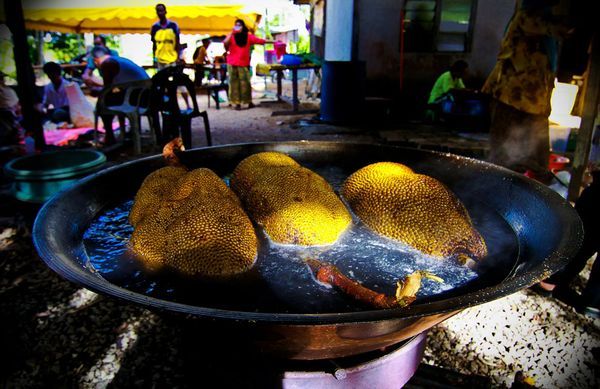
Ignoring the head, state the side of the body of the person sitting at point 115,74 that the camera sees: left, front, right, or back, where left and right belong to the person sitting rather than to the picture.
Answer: left

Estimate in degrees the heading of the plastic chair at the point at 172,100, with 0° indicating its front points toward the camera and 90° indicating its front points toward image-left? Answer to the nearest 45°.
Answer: approximately 225°

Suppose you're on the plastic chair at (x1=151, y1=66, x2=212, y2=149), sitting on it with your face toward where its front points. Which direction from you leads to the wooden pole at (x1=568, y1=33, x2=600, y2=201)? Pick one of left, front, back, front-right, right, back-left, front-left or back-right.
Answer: right

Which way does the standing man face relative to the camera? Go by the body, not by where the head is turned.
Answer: toward the camera

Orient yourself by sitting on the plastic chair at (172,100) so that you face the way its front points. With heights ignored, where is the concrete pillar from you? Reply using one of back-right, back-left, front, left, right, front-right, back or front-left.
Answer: front

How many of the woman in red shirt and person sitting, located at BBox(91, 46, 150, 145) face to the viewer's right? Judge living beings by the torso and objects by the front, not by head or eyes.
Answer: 0

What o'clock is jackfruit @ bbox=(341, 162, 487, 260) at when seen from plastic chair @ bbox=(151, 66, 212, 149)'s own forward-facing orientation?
The jackfruit is roughly at 4 o'clock from the plastic chair.

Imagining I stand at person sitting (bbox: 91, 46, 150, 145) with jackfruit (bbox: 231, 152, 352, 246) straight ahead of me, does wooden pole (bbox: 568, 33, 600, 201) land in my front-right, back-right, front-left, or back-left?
front-left

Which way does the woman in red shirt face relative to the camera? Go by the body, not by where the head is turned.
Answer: toward the camera
